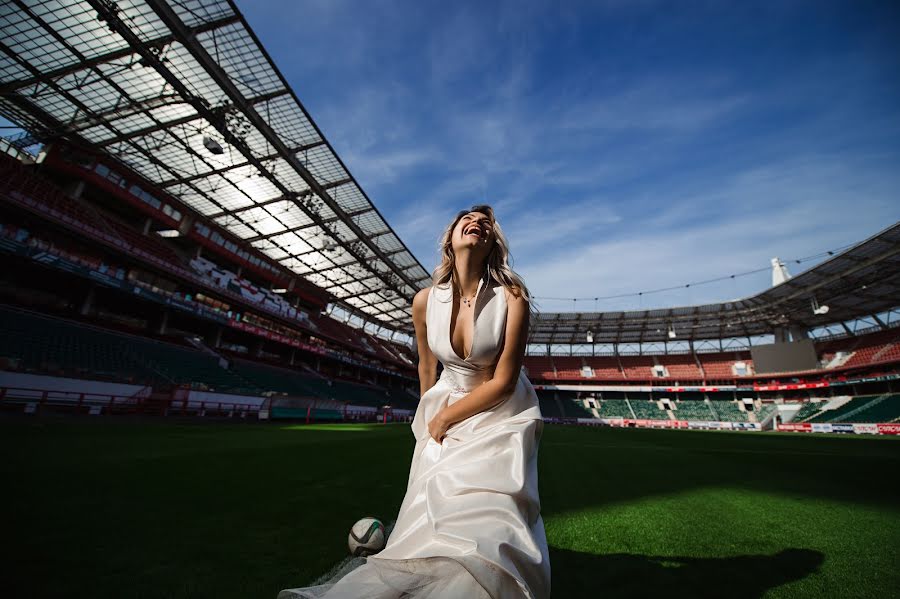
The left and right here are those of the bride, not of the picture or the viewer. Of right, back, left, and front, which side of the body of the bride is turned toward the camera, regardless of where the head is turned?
front

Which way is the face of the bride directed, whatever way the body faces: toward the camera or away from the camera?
toward the camera
